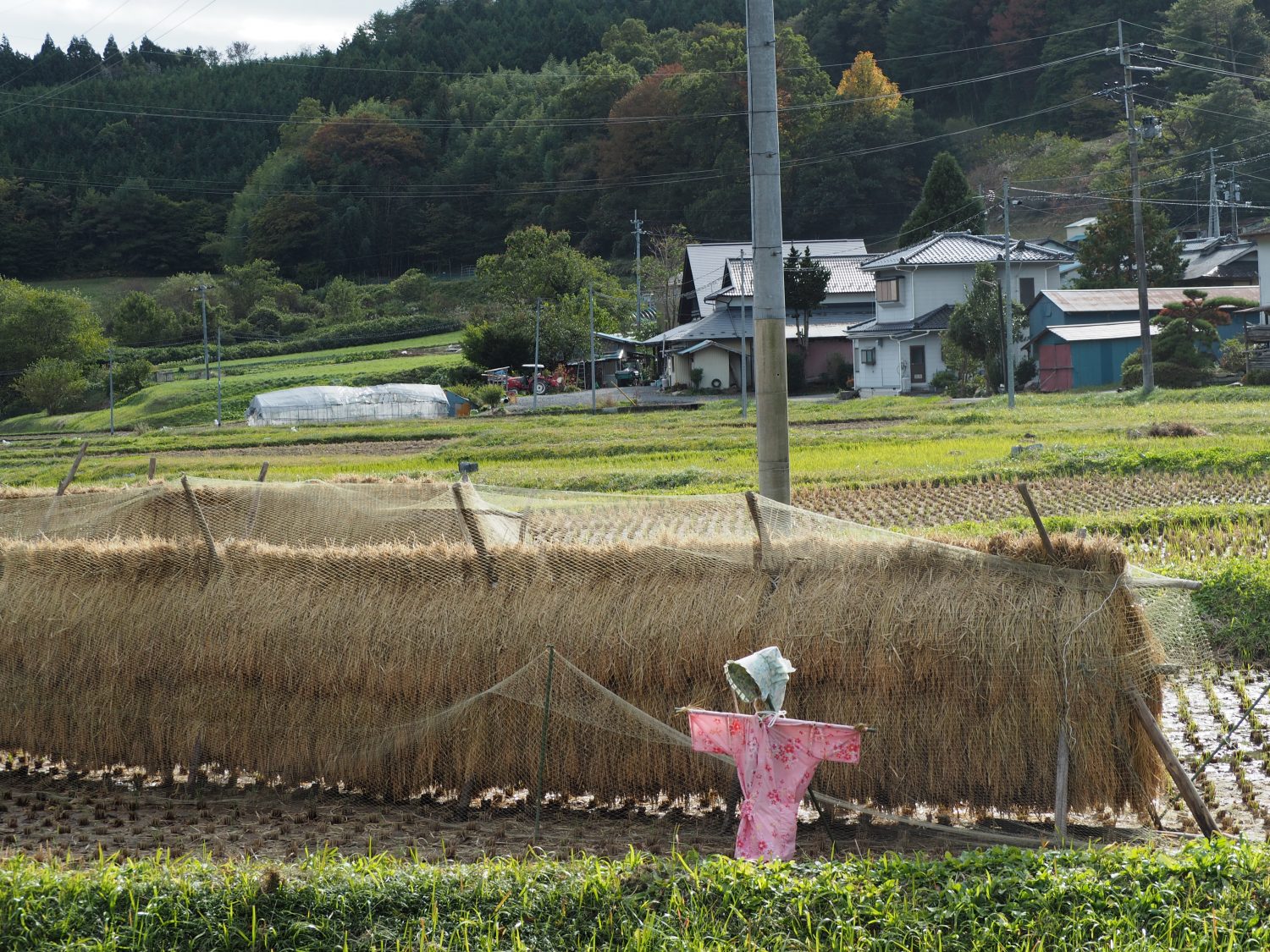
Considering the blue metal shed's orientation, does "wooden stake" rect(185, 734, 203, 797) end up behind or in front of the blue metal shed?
in front

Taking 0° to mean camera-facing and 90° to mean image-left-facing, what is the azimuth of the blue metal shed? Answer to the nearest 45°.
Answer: approximately 45°

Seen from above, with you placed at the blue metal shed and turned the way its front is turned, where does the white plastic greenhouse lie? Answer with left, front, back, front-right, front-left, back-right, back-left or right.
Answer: front-right

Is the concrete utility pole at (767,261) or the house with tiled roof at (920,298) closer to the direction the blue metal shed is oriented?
the concrete utility pole

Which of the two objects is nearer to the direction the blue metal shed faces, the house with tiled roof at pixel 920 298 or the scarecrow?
the scarecrow

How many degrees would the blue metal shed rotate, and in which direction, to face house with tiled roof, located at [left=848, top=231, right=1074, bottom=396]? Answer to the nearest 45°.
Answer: approximately 90° to its right

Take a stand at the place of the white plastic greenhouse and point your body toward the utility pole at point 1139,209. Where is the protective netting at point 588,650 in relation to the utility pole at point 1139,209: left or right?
right

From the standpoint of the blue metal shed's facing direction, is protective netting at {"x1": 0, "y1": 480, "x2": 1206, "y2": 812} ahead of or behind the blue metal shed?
ahead

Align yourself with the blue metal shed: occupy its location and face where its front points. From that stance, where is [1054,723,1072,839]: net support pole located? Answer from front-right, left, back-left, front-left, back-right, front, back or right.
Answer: front-left
